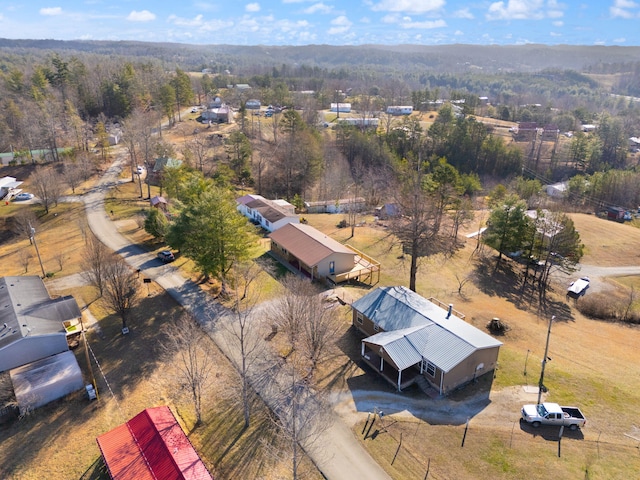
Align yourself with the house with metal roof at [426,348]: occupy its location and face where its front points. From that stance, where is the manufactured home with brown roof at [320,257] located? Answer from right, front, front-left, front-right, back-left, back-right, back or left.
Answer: right

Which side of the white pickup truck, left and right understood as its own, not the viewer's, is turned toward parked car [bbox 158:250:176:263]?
front

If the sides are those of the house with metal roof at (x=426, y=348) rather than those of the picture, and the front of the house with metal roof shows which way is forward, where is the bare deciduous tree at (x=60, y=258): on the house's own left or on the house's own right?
on the house's own right

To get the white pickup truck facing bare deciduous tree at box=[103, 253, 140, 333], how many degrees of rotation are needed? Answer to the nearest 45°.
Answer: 0° — it already faces it

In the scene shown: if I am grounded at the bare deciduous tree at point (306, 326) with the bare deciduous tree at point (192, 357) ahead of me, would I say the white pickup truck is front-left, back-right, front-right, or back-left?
back-left

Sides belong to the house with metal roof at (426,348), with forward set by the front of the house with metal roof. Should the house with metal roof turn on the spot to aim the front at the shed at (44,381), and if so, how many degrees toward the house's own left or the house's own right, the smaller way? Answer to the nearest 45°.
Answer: approximately 45° to the house's own right

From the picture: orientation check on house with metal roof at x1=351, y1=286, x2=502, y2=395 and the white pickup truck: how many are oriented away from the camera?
0

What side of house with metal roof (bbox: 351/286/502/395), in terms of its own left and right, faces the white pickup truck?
left

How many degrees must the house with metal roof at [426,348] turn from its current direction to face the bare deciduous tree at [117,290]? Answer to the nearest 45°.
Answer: approximately 45° to its right

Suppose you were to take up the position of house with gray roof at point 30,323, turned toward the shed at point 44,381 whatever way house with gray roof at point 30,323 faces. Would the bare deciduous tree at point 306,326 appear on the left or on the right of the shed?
left

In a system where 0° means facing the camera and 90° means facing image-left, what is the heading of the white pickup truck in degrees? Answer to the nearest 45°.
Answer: approximately 90°

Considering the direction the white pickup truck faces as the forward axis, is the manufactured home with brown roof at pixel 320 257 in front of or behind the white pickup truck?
in front

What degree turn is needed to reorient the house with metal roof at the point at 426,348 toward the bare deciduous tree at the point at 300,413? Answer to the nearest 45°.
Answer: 0° — it already faces it

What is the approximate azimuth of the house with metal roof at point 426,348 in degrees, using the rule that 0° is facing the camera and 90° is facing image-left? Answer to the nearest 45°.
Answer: approximately 45°
